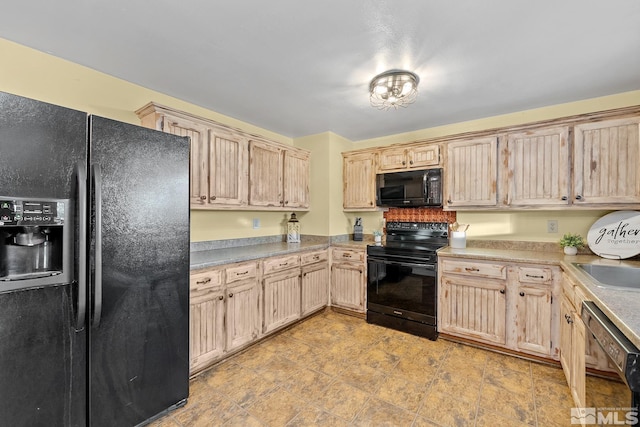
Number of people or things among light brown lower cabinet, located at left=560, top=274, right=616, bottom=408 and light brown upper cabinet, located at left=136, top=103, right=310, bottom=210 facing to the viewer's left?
1

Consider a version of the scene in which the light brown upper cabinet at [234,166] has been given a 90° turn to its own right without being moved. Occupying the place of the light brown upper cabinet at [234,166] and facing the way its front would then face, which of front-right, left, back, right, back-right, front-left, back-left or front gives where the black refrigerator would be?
front

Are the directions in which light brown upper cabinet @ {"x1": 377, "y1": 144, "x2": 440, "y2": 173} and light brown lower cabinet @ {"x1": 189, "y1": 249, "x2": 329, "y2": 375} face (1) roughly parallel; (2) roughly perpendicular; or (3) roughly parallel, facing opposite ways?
roughly perpendicular

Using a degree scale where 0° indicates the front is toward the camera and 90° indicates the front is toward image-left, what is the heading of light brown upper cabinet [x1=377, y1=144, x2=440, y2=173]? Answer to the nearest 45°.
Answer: approximately 0°

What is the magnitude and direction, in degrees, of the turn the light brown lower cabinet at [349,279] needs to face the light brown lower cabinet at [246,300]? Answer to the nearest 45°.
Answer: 0° — it already faces it

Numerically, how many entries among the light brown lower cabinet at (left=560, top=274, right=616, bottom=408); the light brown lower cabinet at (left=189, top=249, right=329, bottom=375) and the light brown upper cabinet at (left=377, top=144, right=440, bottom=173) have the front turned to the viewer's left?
1

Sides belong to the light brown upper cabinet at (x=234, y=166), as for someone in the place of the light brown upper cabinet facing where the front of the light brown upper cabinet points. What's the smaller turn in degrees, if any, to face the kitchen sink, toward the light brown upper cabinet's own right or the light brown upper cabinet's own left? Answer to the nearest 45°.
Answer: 0° — it already faces it

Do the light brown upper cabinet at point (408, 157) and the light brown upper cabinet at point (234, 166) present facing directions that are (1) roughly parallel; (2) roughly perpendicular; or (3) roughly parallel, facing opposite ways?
roughly perpendicular

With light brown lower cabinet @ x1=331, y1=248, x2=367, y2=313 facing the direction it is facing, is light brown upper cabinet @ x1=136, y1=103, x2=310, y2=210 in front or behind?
in front

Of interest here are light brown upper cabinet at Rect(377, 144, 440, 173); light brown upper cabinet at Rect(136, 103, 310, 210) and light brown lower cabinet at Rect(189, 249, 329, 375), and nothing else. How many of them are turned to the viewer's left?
0

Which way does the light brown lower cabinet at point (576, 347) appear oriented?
to the viewer's left

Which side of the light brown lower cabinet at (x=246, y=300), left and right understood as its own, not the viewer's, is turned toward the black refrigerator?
right

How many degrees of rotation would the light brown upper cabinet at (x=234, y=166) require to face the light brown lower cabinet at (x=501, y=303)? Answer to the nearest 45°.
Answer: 0° — it already faces it

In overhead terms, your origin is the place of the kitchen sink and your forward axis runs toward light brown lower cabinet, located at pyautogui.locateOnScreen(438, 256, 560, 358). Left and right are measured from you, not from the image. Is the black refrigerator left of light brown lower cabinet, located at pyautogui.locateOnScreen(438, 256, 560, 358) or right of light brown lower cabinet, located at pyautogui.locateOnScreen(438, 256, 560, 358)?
left

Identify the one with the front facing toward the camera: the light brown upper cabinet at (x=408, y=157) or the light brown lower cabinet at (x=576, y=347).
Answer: the light brown upper cabinet

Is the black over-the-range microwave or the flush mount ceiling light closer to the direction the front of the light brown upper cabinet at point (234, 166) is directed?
the flush mount ceiling light
